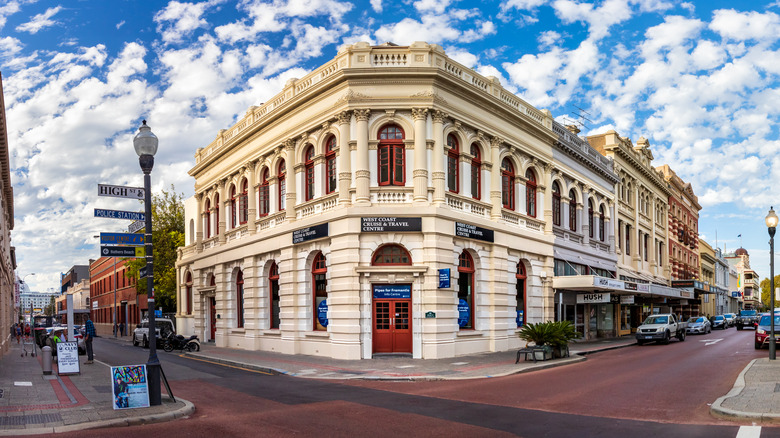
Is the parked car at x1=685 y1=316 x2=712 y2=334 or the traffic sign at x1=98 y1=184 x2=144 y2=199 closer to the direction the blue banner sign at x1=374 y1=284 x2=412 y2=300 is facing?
the traffic sign

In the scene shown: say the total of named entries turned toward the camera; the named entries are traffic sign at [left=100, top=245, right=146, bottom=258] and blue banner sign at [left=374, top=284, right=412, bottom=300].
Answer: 2

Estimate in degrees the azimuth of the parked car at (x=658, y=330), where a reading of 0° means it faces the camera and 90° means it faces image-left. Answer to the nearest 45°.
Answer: approximately 45°

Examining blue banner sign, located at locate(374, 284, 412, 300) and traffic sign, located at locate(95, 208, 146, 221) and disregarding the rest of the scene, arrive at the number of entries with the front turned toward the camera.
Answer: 2

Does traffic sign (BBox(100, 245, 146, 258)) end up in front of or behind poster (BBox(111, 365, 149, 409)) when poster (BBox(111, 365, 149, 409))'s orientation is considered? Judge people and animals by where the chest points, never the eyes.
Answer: behind

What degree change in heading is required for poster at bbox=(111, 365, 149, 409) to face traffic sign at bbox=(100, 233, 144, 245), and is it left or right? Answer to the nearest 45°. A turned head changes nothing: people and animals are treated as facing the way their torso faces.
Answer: approximately 180°
